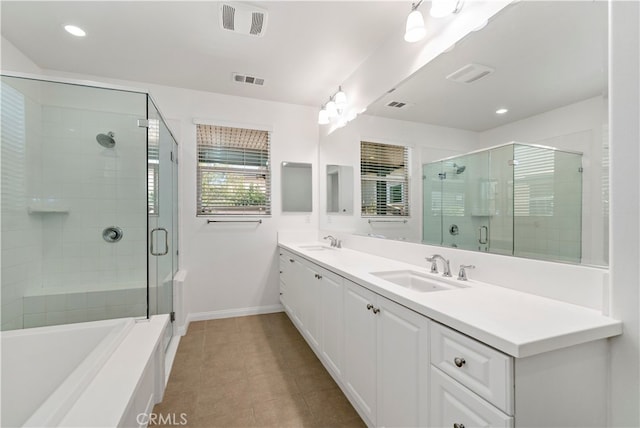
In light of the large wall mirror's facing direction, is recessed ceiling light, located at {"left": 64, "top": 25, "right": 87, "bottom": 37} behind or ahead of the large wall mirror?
ahead

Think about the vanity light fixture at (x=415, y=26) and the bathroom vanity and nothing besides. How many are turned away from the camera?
0

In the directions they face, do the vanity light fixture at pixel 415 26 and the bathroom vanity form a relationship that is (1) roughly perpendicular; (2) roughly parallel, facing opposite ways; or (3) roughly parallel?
roughly parallel

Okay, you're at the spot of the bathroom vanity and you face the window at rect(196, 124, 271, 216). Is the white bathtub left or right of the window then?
left

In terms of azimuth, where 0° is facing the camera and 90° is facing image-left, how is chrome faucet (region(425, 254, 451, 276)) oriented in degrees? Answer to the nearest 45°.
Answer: approximately 45°

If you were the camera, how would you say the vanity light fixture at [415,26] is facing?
facing the viewer and to the left of the viewer

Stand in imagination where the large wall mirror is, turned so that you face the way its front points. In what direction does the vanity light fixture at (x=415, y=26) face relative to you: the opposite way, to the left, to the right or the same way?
the same way
